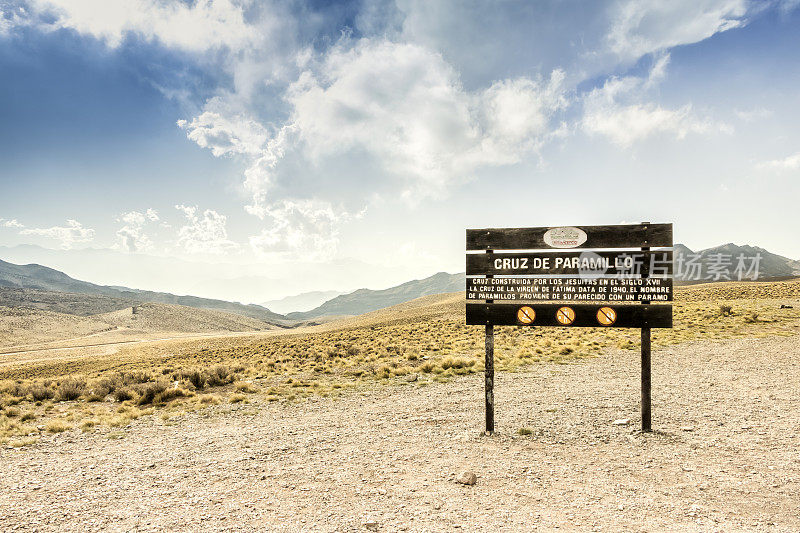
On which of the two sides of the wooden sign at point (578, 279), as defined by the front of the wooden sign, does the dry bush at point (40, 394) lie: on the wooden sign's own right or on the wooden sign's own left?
on the wooden sign's own right

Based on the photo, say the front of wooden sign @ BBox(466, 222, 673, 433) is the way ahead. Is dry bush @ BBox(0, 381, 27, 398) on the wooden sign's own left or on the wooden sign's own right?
on the wooden sign's own right

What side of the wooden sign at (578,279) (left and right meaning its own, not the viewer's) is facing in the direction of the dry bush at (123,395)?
right

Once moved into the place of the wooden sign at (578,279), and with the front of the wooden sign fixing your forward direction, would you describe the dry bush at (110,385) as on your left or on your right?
on your right

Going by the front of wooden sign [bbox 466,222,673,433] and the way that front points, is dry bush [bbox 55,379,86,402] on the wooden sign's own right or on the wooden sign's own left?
on the wooden sign's own right

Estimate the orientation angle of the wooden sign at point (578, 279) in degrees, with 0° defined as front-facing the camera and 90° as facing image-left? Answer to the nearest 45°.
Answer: approximately 0°
